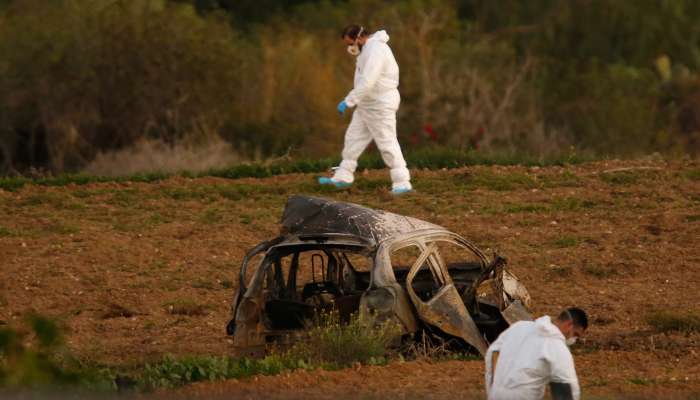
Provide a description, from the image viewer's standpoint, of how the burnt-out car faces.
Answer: facing away from the viewer and to the right of the viewer

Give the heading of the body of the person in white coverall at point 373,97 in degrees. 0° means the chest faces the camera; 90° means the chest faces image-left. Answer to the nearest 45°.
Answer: approximately 90°

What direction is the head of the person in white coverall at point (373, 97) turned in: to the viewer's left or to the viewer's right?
to the viewer's left

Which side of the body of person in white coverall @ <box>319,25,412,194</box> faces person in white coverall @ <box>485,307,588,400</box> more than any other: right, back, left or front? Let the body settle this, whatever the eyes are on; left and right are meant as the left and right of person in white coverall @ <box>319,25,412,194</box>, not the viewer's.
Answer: left

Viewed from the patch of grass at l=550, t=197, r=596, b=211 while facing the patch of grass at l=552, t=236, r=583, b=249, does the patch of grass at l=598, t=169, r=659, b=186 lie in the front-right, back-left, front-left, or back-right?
back-left

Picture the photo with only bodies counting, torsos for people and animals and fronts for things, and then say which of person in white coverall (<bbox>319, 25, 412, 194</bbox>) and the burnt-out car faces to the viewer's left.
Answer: the person in white coverall

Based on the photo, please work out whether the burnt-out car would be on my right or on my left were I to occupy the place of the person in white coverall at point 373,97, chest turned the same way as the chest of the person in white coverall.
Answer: on my left

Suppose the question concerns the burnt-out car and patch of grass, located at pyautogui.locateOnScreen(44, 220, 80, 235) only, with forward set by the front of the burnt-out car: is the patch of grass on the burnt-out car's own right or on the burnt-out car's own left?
on the burnt-out car's own left

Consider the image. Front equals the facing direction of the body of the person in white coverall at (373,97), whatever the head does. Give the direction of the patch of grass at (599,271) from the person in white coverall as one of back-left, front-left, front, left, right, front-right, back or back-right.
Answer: back-left

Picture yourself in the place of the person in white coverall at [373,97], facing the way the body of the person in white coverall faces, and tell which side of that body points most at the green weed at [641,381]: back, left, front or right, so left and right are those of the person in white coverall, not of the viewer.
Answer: left

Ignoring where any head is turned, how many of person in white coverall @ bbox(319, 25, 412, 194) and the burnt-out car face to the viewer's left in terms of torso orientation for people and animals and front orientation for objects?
1

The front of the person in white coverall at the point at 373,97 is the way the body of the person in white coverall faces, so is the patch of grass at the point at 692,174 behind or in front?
behind
